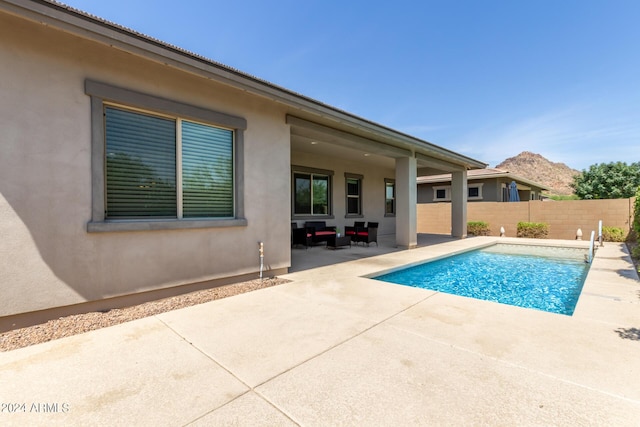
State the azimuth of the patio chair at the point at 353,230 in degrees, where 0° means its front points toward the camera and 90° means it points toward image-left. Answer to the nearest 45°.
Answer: approximately 90°

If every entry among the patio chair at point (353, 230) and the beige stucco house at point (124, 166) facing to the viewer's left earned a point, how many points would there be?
1

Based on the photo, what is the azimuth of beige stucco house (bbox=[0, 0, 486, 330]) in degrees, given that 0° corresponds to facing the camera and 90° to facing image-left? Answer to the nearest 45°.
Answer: approximately 315°

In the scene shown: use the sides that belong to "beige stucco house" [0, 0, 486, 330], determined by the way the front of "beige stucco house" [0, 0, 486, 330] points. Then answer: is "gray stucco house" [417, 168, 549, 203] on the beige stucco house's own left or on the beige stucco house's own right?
on the beige stucco house's own left
